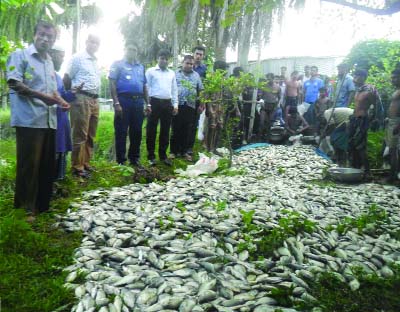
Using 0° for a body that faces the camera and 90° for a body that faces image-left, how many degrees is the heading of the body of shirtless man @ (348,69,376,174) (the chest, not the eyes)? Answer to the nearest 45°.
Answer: approximately 45°

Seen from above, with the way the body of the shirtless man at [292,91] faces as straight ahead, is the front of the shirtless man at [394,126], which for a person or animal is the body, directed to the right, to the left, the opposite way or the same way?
to the right

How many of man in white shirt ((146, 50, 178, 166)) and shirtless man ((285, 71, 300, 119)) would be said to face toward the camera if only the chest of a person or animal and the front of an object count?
2

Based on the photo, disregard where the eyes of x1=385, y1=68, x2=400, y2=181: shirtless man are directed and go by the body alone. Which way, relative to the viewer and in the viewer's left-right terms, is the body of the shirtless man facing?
facing to the left of the viewer

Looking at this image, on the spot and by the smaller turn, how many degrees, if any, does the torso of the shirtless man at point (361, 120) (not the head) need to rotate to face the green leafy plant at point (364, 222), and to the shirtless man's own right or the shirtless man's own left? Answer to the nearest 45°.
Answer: approximately 45° to the shirtless man's own left

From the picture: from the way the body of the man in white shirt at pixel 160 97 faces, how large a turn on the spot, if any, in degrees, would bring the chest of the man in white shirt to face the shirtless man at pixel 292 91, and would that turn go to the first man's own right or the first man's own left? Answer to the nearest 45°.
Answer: approximately 135° to the first man's own left
